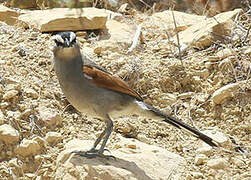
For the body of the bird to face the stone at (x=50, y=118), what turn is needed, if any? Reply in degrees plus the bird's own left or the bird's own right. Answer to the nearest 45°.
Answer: approximately 45° to the bird's own right

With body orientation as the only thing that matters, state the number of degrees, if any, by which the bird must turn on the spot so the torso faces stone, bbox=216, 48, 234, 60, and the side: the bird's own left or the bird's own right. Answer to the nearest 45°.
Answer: approximately 135° to the bird's own right

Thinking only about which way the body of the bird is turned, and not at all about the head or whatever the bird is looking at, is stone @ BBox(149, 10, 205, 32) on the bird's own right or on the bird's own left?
on the bird's own right

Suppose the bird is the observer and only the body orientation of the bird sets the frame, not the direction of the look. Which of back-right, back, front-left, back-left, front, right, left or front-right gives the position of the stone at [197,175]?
back

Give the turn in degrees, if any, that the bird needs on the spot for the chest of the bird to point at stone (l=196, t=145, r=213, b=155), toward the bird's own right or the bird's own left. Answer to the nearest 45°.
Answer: approximately 180°

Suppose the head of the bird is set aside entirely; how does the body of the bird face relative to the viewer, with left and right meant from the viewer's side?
facing to the left of the viewer

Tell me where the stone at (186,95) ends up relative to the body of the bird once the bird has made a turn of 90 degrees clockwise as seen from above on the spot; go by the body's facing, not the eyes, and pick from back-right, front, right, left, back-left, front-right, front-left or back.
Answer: front-right

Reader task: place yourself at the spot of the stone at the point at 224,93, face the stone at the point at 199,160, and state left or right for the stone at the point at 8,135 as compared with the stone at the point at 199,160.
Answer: right

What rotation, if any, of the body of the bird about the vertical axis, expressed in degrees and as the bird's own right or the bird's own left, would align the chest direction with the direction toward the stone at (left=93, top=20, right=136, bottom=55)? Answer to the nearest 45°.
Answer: approximately 90° to the bird's own right

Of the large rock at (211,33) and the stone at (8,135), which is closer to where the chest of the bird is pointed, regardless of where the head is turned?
the stone
